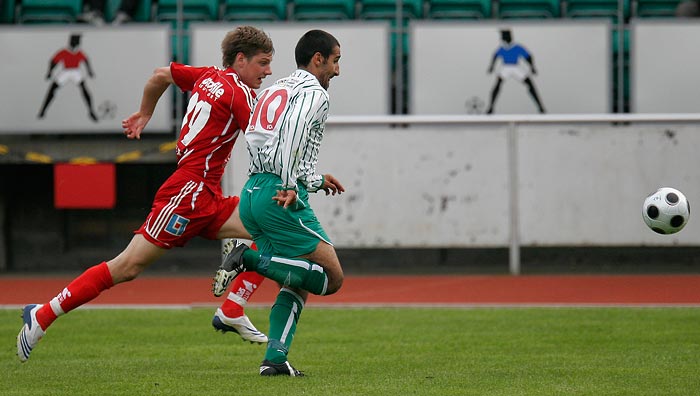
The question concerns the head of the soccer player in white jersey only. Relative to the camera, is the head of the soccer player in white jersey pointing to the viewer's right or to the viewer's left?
to the viewer's right

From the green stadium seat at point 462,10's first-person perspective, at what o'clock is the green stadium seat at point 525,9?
the green stadium seat at point 525,9 is roughly at 9 o'clock from the green stadium seat at point 462,10.

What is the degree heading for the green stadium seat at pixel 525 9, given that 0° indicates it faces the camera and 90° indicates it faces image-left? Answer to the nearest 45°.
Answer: approximately 0°

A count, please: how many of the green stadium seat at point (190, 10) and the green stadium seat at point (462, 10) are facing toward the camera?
2

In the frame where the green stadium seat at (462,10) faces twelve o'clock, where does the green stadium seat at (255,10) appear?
the green stadium seat at (255,10) is roughly at 3 o'clock from the green stadium seat at (462,10).

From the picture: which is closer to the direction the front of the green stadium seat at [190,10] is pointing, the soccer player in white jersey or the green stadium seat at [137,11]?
the soccer player in white jersey

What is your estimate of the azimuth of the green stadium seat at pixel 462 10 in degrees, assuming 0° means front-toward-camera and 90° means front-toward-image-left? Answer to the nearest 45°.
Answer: approximately 0°

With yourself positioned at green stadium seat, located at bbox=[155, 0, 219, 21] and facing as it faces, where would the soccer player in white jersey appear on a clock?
The soccer player in white jersey is roughly at 12 o'clock from the green stadium seat.
